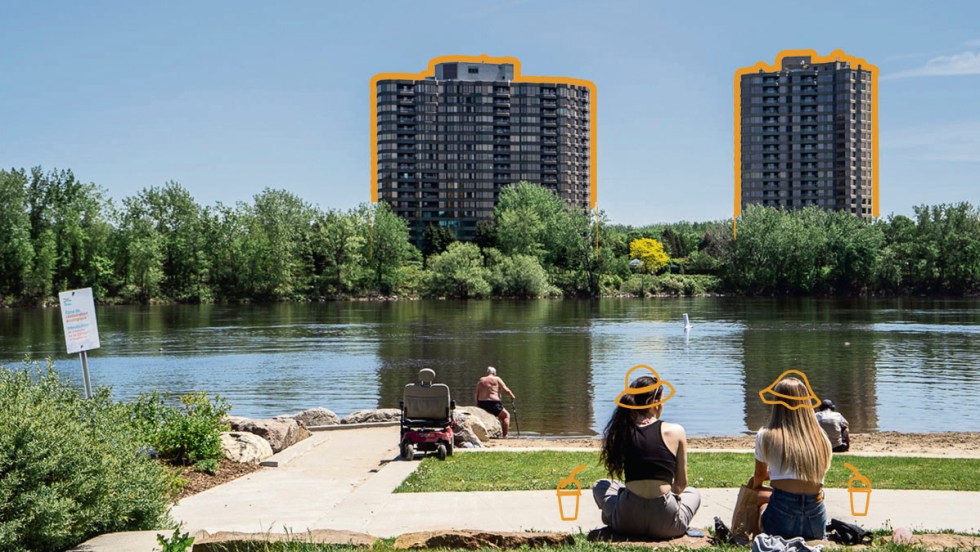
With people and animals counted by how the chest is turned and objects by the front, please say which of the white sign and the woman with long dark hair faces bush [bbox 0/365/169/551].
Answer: the white sign

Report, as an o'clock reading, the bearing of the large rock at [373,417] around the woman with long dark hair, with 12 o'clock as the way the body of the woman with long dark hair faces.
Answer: The large rock is roughly at 11 o'clock from the woman with long dark hair.

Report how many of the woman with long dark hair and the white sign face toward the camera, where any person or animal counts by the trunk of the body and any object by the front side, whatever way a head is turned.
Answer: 1

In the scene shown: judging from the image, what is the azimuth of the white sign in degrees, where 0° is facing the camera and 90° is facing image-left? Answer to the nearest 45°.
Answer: approximately 0°

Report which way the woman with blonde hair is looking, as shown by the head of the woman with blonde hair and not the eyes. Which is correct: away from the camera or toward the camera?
away from the camera

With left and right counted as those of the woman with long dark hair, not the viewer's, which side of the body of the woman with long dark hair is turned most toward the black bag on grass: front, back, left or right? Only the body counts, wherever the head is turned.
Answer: right

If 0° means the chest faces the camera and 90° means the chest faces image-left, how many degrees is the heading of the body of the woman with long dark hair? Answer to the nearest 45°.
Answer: approximately 180°
